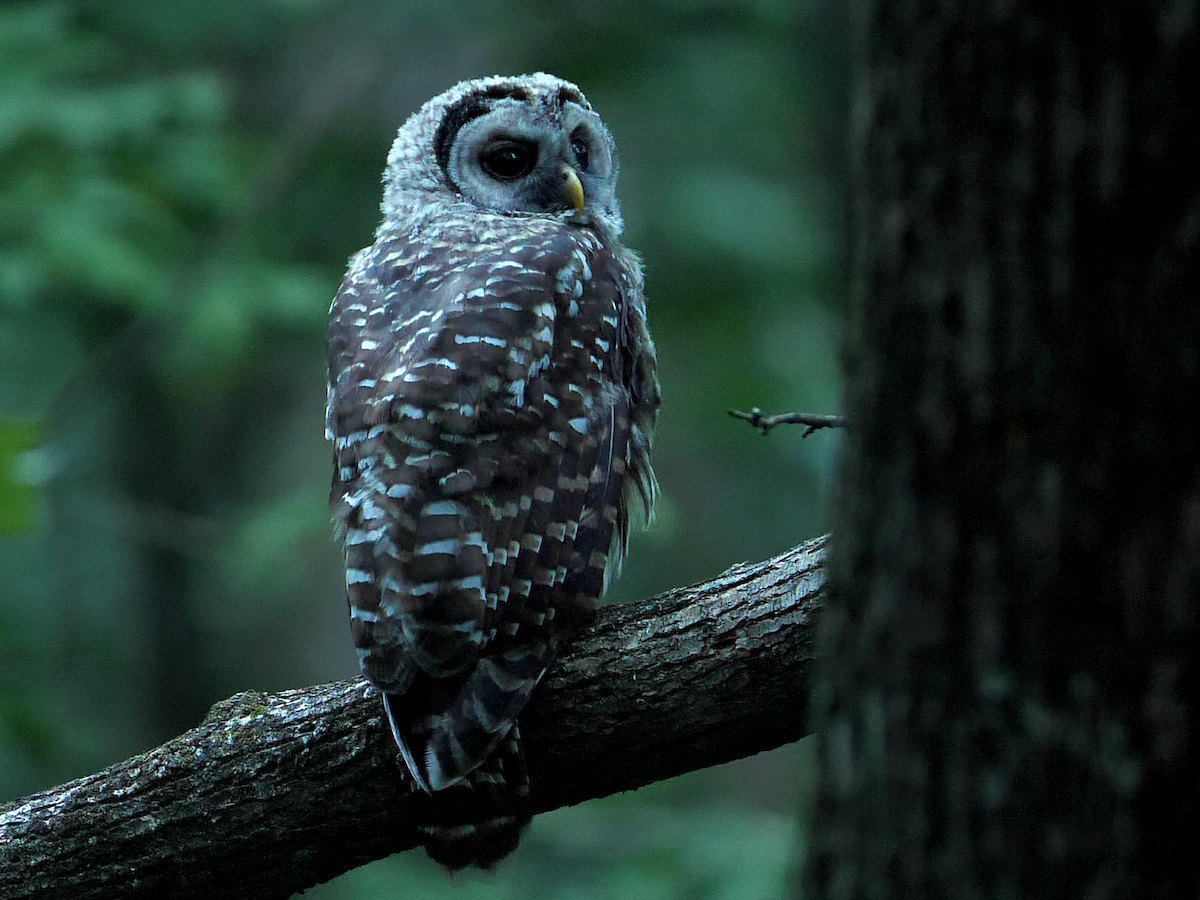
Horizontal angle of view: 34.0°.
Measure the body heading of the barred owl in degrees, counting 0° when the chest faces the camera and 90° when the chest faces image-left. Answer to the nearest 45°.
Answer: approximately 225°

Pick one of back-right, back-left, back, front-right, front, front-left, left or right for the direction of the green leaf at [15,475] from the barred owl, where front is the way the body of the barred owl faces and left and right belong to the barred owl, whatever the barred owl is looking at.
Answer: left

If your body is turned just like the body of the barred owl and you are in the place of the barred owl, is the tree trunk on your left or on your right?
on your right
